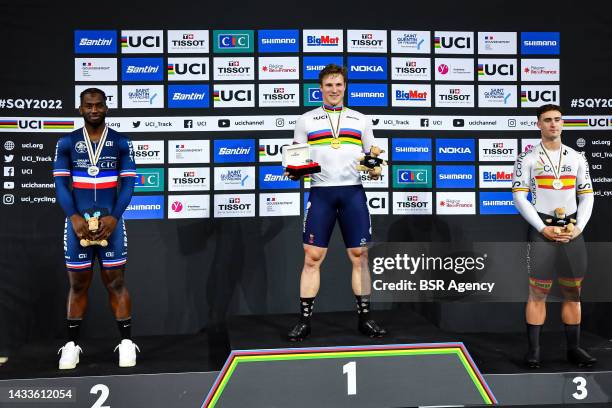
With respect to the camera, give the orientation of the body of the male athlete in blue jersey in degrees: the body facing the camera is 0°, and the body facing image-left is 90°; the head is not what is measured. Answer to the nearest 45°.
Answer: approximately 0°

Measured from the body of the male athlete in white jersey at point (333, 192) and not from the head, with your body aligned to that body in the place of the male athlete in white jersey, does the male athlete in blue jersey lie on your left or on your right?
on your right

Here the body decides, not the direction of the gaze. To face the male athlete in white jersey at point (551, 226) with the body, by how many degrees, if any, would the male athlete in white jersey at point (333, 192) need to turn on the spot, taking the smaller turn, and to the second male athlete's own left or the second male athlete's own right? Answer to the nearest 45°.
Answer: approximately 90° to the second male athlete's own left

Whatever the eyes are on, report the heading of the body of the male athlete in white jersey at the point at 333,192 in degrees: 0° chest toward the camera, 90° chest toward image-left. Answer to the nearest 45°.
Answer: approximately 0°

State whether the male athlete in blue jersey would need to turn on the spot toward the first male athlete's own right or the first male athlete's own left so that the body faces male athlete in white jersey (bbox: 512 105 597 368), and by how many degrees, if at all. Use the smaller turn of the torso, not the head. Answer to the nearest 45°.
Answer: approximately 90° to the first male athlete's own left

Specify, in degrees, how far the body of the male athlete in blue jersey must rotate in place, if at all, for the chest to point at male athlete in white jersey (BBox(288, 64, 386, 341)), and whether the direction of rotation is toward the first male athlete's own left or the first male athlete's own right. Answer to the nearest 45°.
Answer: approximately 90° to the first male athlete's own left
